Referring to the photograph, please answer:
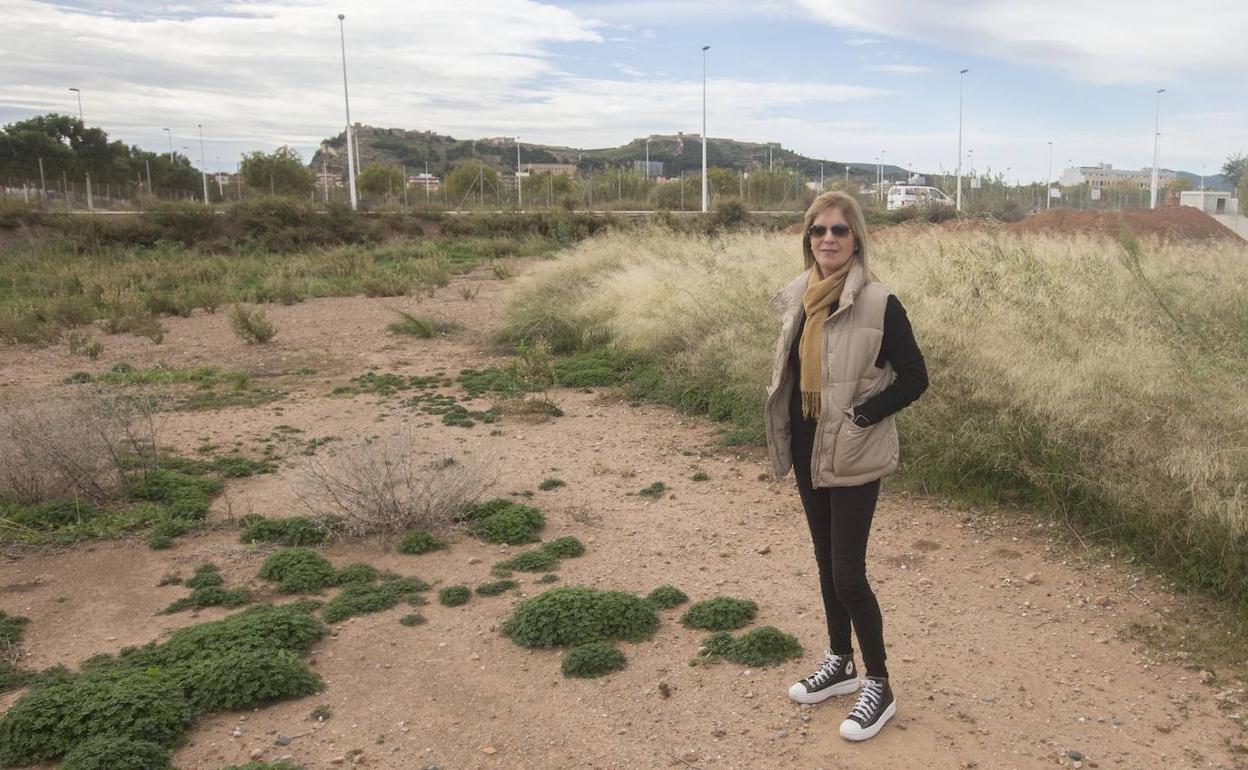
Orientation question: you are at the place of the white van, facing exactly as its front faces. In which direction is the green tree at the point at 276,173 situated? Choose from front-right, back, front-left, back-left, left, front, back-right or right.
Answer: back

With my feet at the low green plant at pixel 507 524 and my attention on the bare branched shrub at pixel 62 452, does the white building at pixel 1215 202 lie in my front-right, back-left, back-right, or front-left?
back-right

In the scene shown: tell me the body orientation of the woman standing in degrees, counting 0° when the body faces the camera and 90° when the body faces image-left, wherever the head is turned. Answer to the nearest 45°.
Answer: approximately 45°

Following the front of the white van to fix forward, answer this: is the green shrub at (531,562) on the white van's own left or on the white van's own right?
on the white van's own right

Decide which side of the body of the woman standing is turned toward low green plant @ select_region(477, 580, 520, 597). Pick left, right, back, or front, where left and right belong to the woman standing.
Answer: right

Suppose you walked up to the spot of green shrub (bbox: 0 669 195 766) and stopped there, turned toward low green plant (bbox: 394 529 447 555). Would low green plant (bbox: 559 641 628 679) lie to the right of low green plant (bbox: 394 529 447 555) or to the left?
right

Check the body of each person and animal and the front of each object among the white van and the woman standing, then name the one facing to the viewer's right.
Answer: the white van

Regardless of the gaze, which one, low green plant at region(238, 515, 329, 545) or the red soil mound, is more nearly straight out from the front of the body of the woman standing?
the low green plant

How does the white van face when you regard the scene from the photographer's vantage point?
facing to the right of the viewer

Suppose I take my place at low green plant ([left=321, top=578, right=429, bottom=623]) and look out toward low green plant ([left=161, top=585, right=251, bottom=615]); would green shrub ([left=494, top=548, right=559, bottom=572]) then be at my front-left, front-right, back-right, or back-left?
back-right
